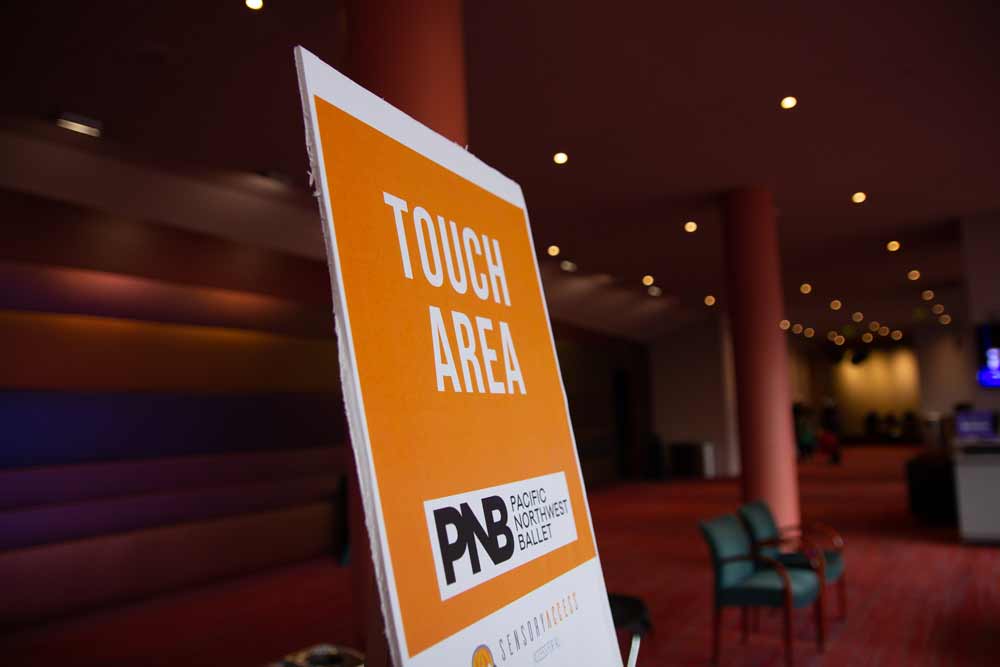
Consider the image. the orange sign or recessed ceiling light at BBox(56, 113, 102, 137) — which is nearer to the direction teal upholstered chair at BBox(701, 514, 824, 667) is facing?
the orange sign

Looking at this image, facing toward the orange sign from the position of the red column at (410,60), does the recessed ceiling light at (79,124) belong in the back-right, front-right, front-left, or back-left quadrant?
back-right

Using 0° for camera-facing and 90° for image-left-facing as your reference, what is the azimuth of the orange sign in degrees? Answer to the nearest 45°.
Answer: approximately 315°

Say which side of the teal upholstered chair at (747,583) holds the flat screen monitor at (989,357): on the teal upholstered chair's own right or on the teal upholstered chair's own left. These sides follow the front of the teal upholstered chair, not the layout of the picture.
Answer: on the teal upholstered chair's own left
